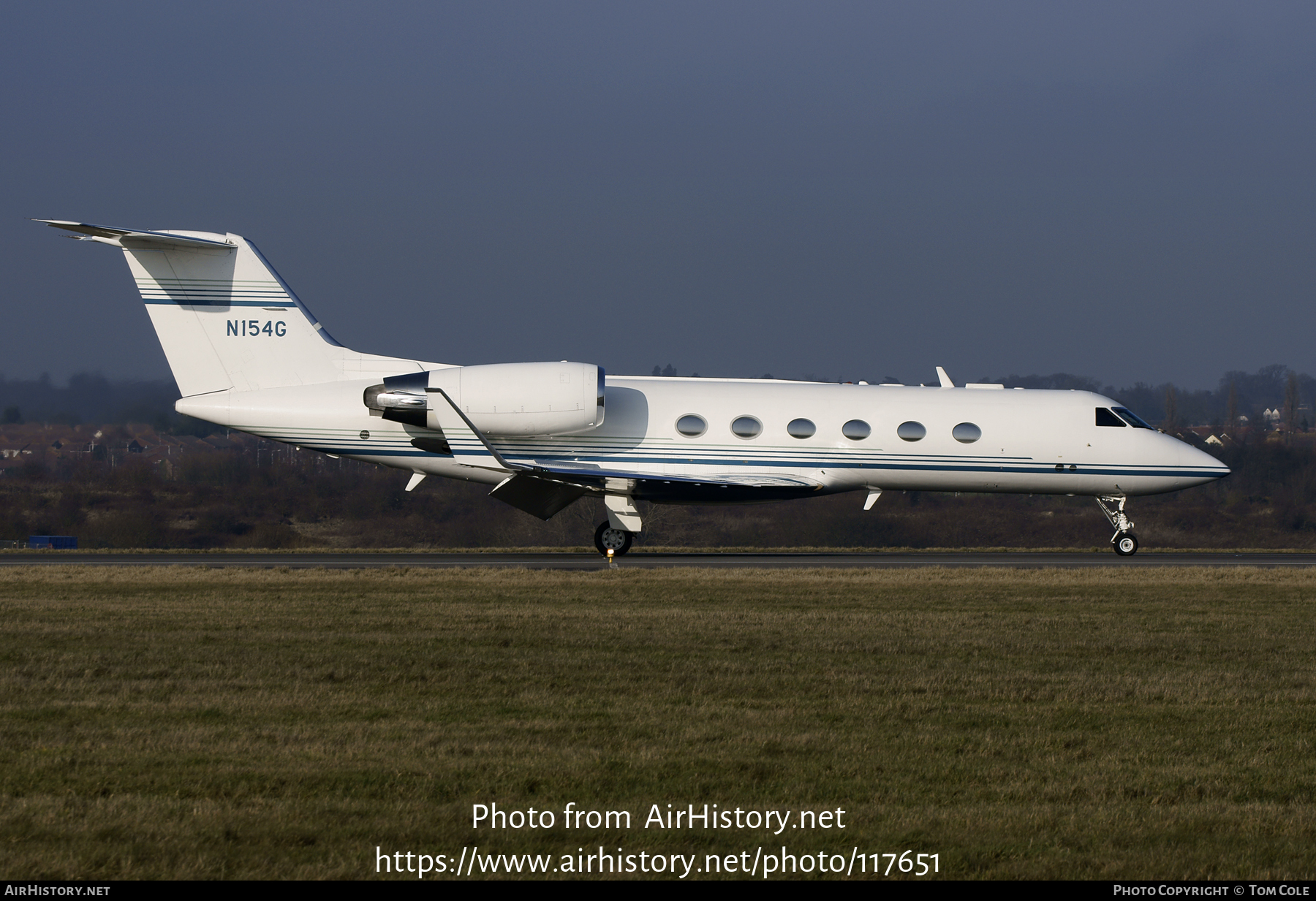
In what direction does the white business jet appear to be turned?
to the viewer's right

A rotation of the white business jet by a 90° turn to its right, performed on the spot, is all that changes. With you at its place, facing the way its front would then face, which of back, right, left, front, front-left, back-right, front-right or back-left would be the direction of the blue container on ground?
back-right
